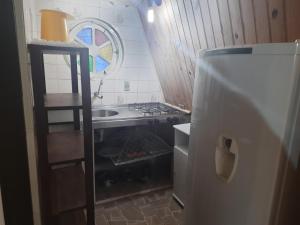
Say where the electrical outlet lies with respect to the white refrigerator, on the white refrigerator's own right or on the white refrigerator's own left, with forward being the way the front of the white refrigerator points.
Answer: on the white refrigerator's own right

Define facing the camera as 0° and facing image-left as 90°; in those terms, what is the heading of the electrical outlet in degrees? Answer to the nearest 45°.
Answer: approximately 0°

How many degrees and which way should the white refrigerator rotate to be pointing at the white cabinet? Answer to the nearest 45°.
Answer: approximately 90° to its right

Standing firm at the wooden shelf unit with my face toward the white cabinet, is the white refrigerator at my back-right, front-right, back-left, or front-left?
front-right

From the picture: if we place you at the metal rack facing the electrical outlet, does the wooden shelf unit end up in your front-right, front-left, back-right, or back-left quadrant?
back-left

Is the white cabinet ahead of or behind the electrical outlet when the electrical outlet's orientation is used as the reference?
ahead

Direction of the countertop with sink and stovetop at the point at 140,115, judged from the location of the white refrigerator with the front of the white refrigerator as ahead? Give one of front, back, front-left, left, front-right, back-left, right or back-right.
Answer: right

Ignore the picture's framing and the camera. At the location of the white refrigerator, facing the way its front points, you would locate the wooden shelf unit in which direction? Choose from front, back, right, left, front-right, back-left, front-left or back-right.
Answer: front-right

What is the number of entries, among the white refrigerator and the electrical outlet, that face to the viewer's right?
0

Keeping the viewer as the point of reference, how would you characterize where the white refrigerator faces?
facing the viewer and to the left of the viewer

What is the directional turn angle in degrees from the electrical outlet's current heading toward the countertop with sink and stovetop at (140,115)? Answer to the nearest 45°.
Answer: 0° — it already faces it

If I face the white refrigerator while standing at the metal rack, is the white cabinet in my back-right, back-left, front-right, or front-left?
front-left
